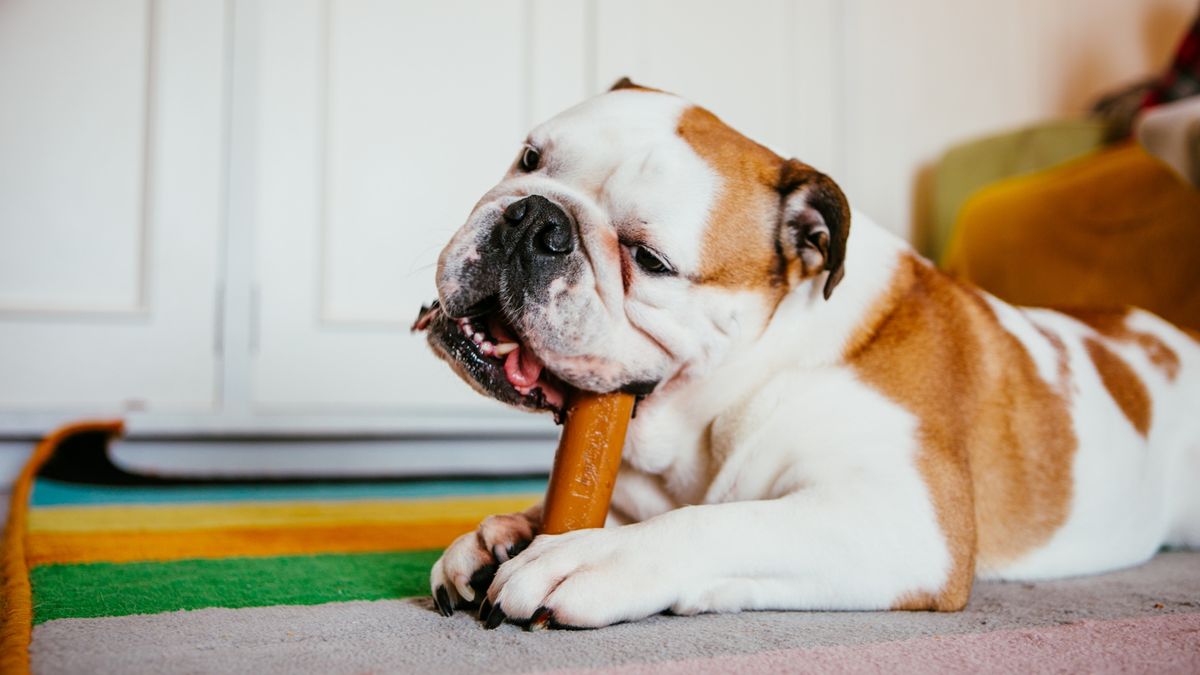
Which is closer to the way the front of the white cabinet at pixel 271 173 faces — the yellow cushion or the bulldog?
the bulldog

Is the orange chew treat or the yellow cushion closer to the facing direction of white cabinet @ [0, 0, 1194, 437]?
the orange chew treat

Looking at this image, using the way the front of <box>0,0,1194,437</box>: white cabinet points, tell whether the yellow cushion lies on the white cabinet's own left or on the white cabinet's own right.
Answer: on the white cabinet's own left

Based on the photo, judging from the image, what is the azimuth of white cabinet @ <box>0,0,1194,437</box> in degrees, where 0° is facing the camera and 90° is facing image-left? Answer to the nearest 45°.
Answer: approximately 0°

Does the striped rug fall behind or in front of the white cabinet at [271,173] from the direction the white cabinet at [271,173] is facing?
in front
